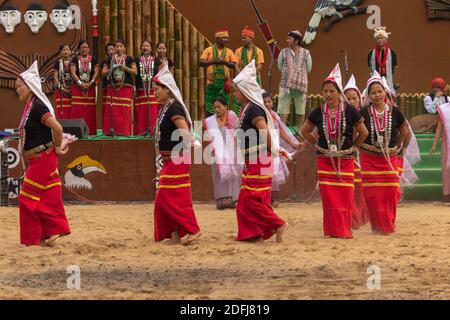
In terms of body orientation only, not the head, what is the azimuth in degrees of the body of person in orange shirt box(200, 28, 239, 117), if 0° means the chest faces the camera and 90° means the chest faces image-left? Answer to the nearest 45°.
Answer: approximately 0°

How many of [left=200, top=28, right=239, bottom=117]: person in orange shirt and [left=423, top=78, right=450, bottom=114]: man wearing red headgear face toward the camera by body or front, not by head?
2

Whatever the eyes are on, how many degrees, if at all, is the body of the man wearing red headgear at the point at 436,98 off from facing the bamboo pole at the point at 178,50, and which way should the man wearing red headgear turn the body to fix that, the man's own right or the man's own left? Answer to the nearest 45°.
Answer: approximately 90° to the man's own right

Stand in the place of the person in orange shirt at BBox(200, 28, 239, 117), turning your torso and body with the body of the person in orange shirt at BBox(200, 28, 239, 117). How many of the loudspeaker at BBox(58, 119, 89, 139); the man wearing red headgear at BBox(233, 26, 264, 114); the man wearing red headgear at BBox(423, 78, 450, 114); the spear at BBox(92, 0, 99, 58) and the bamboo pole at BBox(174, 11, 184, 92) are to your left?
2

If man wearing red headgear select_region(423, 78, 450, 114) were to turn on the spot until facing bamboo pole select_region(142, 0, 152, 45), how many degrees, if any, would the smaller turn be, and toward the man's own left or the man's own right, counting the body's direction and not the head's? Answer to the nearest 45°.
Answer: approximately 90° to the man's own right

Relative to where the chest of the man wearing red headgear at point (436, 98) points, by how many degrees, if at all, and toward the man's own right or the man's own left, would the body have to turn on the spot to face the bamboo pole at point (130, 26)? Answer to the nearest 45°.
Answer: approximately 90° to the man's own right

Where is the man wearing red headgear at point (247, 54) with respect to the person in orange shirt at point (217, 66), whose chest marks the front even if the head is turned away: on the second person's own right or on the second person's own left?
on the second person's own left
